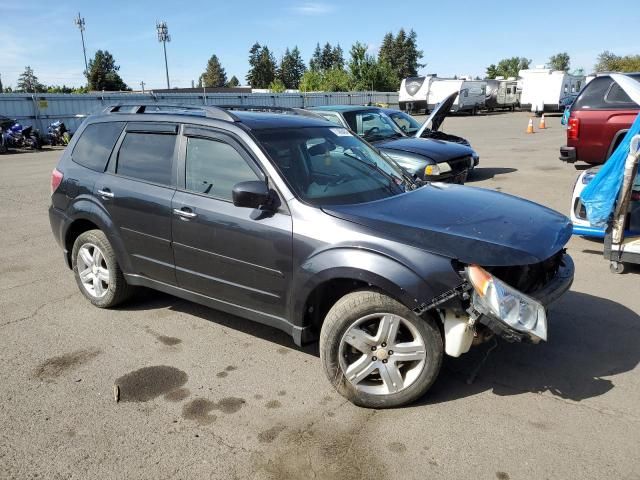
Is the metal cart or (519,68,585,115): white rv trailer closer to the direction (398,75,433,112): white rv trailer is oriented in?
the metal cart

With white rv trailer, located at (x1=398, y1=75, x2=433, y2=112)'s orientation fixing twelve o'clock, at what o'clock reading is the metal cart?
The metal cart is roughly at 12 o'clock from the white rv trailer.

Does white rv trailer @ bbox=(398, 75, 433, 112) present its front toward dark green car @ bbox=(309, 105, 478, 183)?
yes

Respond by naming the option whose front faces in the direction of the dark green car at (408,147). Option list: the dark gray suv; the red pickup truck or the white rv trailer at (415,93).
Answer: the white rv trailer

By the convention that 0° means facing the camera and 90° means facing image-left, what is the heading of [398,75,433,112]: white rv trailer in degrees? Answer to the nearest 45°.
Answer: approximately 0°

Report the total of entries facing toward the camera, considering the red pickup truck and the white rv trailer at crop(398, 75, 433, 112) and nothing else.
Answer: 1

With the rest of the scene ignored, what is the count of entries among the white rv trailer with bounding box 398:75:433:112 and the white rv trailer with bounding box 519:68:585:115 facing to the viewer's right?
0

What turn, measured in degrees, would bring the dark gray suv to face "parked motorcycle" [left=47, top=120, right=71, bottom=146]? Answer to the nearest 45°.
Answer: approximately 180°
